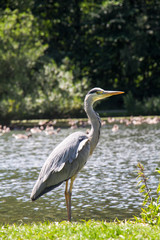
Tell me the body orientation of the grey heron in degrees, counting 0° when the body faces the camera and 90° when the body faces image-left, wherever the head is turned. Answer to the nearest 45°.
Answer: approximately 270°

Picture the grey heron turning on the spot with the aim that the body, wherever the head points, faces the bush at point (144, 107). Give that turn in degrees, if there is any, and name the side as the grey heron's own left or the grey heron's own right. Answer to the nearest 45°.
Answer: approximately 90° to the grey heron's own left
